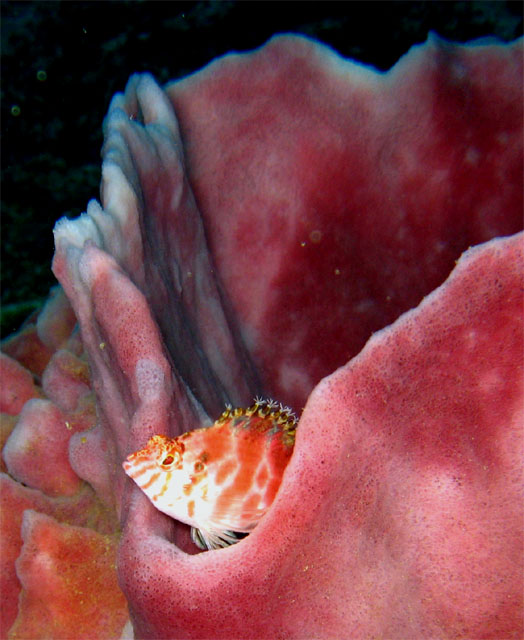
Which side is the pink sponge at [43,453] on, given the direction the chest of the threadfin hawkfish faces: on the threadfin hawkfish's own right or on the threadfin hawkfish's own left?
on the threadfin hawkfish's own right

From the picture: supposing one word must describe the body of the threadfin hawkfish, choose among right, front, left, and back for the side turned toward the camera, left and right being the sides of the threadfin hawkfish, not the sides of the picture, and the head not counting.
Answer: left
